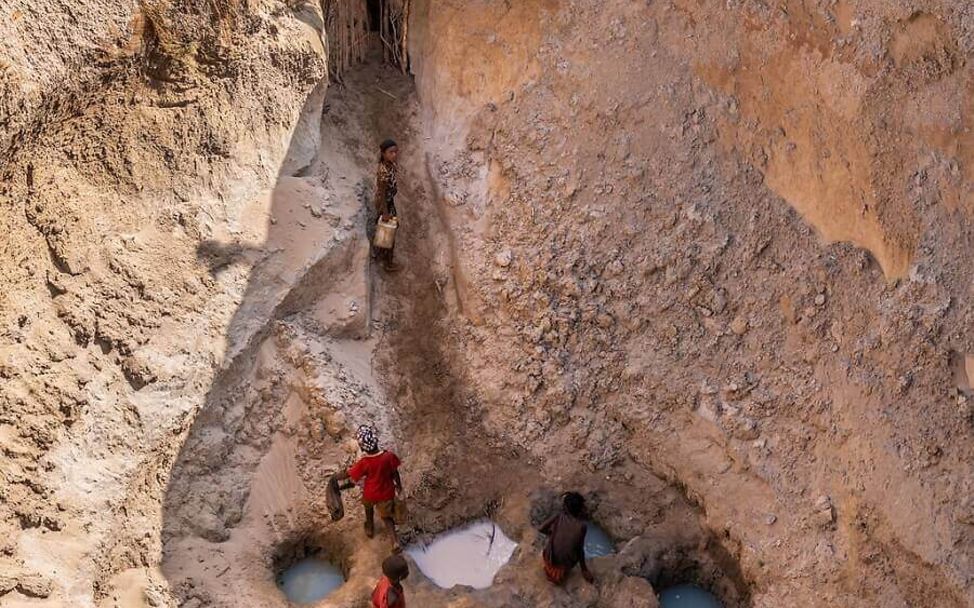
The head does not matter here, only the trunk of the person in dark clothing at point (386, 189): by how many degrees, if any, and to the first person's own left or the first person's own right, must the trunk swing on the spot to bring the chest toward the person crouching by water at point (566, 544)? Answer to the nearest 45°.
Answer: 0° — they already face them

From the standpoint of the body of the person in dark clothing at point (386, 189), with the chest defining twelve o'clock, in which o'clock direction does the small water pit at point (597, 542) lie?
The small water pit is roughly at 11 o'clock from the person in dark clothing.

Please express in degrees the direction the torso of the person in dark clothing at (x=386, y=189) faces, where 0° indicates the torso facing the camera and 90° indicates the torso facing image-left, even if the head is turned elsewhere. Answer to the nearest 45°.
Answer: approximately 315°

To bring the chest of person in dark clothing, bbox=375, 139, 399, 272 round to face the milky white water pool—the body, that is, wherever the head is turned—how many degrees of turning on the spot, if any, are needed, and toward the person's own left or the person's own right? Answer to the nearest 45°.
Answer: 0° — they already face it

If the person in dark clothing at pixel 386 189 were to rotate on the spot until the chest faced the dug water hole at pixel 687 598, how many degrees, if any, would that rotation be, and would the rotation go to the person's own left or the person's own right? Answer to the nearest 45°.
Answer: approximately 45° to the person's own left
